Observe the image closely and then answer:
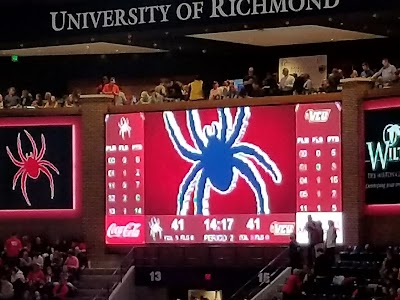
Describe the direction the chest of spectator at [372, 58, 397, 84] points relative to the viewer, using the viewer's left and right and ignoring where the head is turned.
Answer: facing the viewer and to the left of the viewer

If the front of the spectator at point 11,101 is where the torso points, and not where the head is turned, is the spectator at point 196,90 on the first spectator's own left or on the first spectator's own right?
on the first spectator's own left

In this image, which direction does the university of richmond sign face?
toward the camera

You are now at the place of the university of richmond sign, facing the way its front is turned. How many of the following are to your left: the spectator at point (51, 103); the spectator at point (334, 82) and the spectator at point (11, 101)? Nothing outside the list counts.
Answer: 1

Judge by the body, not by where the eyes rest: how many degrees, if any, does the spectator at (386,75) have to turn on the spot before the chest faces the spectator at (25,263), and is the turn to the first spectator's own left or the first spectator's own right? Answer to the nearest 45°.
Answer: approximately 45° to the first spectator's own right

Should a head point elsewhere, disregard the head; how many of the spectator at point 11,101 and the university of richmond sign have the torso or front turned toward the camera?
2

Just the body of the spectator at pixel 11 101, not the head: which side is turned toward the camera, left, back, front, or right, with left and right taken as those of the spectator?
front
